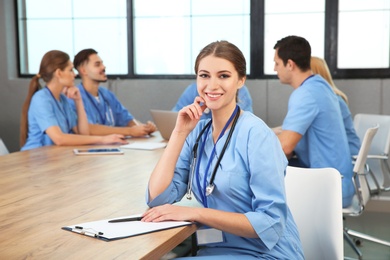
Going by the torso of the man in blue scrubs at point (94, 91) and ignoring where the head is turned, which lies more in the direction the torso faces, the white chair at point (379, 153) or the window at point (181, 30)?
the white chair

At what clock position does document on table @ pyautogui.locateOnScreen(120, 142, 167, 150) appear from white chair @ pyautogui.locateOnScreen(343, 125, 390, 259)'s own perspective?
The document on table is roughly at 12 o'clock from the white chair.

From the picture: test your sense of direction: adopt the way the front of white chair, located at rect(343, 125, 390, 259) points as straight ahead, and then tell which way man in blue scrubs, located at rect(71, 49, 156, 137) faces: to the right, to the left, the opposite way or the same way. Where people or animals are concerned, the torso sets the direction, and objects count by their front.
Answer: the opposite way

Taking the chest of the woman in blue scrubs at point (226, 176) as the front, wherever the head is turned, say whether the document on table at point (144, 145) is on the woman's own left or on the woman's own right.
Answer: on the woman's own right

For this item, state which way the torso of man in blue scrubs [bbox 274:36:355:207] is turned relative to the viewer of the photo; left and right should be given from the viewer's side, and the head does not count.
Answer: facing away from the viewer and to the left of the viewer

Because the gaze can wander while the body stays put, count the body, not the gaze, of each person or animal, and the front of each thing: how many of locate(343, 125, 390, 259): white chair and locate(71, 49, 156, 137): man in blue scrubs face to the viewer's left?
1

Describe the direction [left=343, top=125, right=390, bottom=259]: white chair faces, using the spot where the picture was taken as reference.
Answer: facing to the left of the viewer

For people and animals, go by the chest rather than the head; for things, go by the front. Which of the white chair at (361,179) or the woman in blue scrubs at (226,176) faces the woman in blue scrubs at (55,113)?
the white chair
